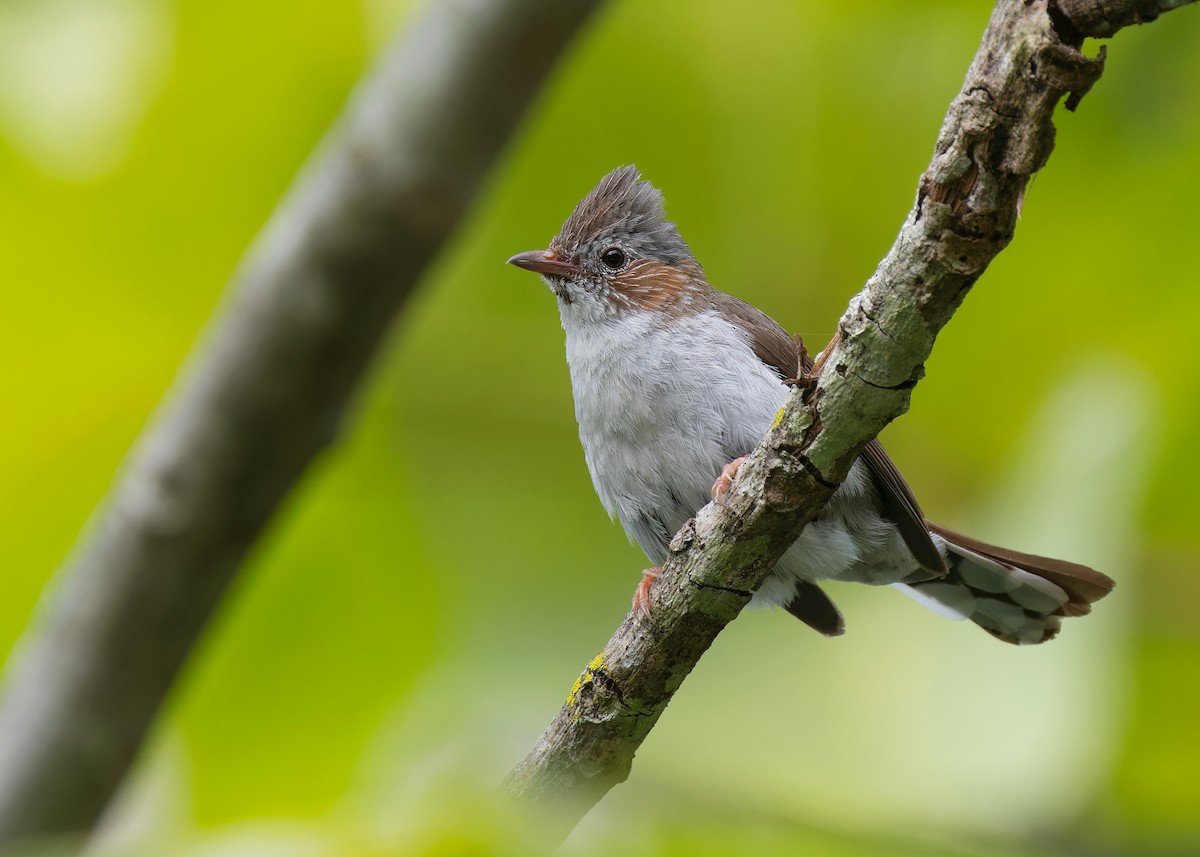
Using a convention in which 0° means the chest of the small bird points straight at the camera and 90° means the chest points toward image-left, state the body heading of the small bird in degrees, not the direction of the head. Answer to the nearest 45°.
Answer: approximately 45°
